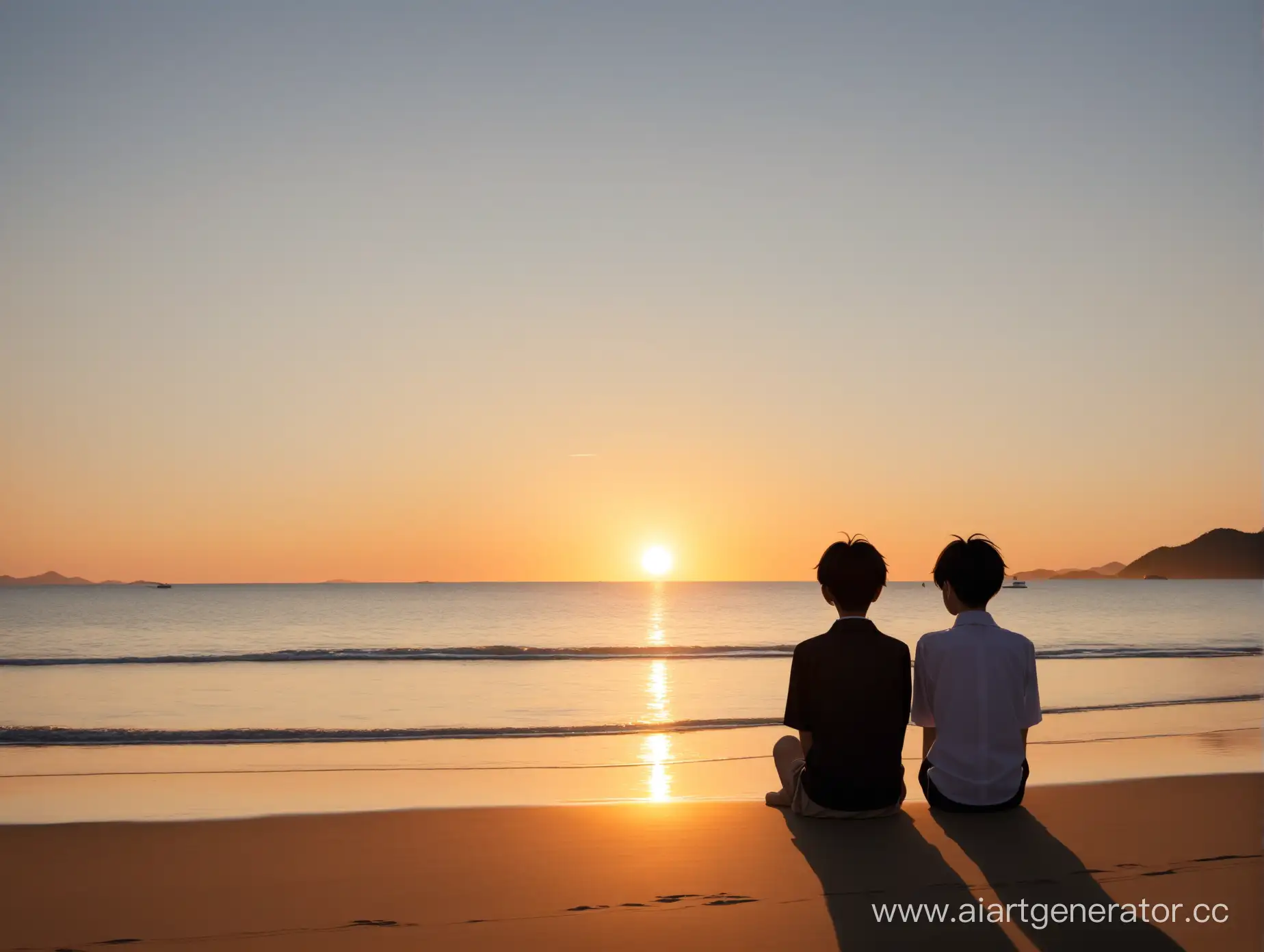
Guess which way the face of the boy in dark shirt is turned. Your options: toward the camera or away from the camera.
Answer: away from the camera

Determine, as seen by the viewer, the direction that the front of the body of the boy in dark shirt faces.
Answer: away from the camera

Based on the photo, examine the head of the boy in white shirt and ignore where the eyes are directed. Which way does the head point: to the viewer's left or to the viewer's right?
to the viewer's left

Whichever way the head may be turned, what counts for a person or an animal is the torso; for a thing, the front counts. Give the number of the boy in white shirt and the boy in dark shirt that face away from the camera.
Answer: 2

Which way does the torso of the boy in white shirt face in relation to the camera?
away from the camera
